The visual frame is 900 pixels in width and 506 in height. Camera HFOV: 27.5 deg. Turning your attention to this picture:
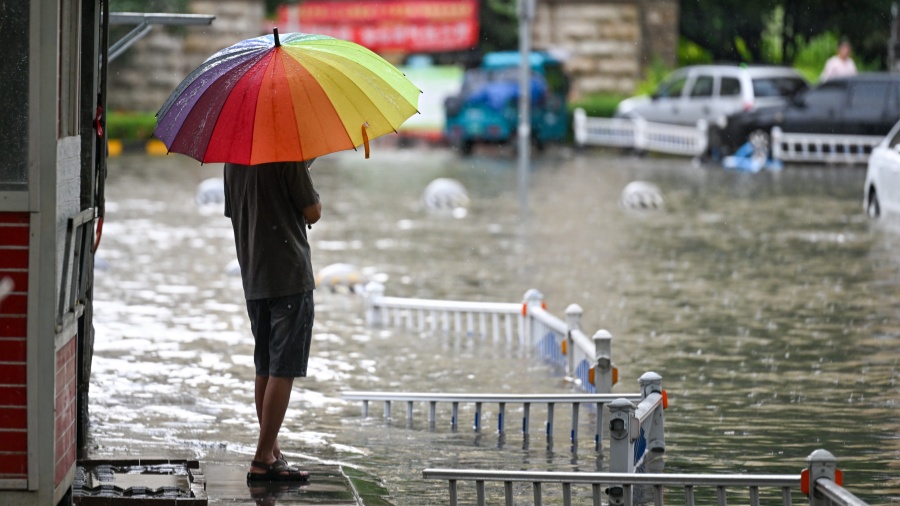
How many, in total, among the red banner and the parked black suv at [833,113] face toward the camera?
1

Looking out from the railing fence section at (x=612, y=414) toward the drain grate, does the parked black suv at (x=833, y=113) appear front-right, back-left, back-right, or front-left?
back-right

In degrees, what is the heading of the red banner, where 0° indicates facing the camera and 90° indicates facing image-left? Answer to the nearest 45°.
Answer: approximately 0°

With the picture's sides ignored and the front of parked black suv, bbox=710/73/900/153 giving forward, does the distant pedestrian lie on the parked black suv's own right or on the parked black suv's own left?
on the parked black suv's own right

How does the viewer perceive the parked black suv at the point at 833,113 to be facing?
facing to the left of the viewer

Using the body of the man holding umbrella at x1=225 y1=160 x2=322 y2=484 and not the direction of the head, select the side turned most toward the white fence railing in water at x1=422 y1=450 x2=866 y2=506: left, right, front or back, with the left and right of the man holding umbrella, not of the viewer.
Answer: right

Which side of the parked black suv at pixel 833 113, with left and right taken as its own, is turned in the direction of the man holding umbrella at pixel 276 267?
left

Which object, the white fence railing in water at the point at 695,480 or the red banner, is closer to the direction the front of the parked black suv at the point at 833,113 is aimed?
the red banner

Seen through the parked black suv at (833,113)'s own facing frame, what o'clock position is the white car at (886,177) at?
The white car is roughly at 9 o'clock from the parked black suv.

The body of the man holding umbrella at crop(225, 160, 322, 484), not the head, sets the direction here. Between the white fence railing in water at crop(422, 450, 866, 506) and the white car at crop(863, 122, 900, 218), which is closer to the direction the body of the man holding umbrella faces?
the white car
